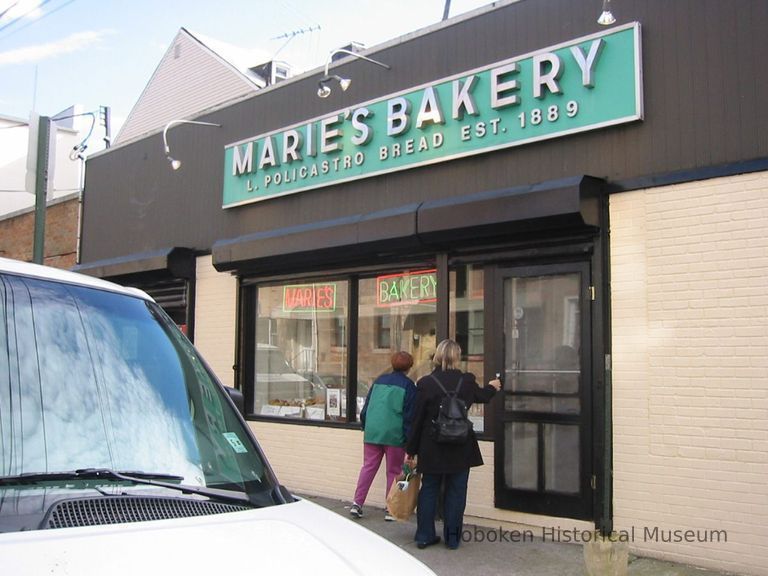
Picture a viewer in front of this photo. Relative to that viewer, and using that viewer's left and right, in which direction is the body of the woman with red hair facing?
facing away from the viewer

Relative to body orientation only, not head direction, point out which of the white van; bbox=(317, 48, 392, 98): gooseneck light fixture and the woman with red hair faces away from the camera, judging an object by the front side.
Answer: the woman with red hair

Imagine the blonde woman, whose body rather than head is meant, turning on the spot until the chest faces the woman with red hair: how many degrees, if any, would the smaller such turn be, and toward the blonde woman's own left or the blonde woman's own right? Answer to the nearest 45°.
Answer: approximately 45° to the blonde woman's own left

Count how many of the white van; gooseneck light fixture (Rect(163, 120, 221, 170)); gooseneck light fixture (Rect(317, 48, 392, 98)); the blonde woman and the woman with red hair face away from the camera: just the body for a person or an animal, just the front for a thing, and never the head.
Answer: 2

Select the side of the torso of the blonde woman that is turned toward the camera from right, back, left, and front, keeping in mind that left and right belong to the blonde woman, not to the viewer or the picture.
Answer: back

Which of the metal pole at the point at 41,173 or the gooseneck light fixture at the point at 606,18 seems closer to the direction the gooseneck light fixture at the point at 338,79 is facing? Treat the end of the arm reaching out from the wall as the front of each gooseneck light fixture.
the metal pole

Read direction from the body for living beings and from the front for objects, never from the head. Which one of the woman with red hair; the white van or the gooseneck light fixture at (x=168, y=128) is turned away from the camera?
the woman with red hair

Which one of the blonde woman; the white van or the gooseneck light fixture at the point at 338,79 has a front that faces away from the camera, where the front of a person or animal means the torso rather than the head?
the blonde woman

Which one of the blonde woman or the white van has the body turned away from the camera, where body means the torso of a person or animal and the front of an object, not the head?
the blonde woman

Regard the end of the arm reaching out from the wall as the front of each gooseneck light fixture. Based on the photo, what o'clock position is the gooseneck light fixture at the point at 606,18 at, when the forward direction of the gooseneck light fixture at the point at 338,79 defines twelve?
the gooseneck light fixture at the point at 606,18 is roughly at 9 o'clock from the gooseneck light fixture at the point at 338,79.

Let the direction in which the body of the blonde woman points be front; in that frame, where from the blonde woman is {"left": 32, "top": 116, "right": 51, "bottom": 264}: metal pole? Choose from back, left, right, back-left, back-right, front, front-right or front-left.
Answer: left

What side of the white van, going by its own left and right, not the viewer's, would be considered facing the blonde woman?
left

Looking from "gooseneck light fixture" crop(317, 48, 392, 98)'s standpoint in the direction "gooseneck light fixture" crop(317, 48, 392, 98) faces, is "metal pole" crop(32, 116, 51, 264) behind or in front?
in front
